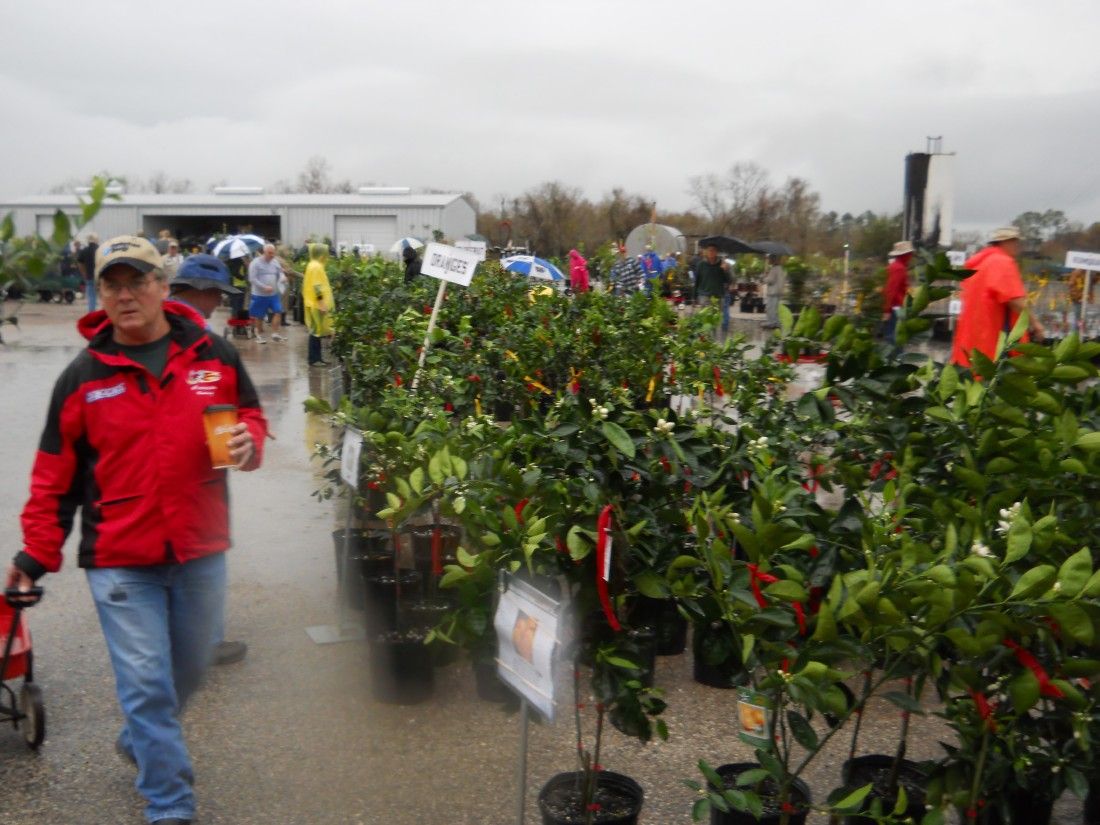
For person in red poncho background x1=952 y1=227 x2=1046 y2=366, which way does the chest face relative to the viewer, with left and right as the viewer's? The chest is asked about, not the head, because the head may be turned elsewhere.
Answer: facing to the right of the viewer

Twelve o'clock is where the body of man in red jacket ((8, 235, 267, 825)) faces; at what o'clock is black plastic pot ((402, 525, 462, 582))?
The black plastic pot is roughly at 7 o'clock from the man in red jacket.

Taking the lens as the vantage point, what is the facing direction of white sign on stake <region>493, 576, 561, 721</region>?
facing the viewer and to the left of the viewer

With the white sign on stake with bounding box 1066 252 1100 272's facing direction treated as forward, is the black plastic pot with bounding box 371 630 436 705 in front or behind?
in front

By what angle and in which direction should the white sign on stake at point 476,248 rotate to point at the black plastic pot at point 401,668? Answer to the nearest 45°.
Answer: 0° — it already faces it

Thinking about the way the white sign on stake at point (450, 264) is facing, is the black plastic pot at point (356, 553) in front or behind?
in front
